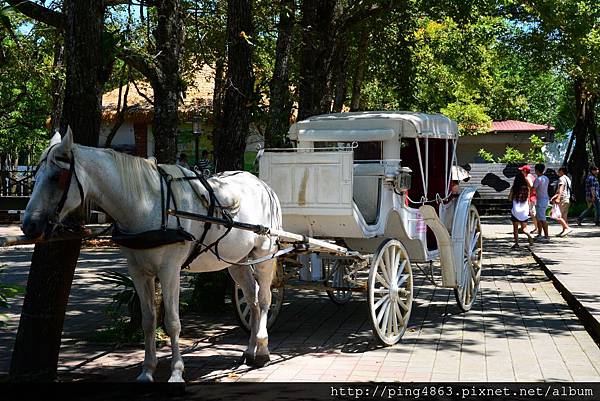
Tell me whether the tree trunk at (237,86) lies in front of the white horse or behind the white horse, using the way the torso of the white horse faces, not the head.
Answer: behind

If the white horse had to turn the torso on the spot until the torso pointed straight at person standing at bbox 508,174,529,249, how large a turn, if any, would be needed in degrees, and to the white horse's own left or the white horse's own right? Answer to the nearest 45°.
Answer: approximately 180°

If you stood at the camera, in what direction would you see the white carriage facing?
facing the viewer and to the left of the viewer

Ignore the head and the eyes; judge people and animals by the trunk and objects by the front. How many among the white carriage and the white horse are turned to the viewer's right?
0

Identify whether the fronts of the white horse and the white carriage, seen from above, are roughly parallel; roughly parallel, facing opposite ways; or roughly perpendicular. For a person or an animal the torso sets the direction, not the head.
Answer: roughly parallel

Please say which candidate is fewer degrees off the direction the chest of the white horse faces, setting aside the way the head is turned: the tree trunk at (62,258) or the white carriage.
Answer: the tree trunk
